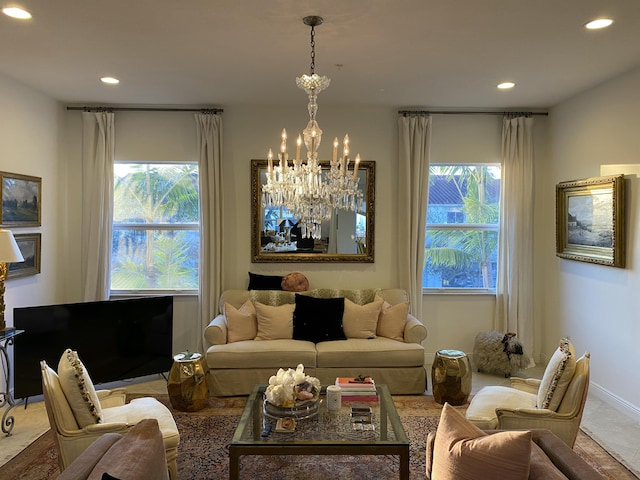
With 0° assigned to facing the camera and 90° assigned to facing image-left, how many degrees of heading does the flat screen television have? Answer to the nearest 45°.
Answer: approximately 315°

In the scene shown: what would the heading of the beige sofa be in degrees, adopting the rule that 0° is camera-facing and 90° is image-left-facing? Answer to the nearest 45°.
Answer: approximately 0°

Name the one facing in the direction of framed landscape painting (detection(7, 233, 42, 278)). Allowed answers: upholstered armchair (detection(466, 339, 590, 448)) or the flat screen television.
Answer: the upholstered armchair

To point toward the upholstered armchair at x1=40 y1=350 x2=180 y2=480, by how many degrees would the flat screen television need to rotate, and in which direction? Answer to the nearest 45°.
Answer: approximately 45° to its right

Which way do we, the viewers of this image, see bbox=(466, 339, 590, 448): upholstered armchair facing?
facing to the left of the viewer

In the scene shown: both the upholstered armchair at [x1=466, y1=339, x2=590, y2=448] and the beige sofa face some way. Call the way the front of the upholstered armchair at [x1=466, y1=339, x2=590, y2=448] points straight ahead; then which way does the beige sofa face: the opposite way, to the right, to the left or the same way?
to the left

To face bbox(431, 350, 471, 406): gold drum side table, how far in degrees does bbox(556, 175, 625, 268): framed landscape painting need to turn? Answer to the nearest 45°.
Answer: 0° — it already faces it

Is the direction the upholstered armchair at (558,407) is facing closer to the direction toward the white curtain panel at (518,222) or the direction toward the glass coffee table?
the glass coffee table

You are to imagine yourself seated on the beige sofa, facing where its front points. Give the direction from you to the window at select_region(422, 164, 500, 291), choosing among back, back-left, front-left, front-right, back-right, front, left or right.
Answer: back-left
